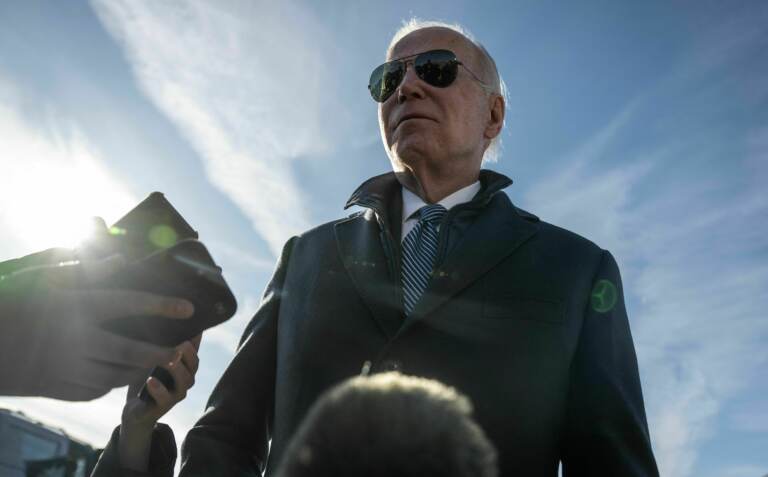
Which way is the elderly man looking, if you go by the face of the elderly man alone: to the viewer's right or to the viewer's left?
to the viewer's left

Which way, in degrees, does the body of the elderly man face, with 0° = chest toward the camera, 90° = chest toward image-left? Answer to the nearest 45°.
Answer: approximately 45°
